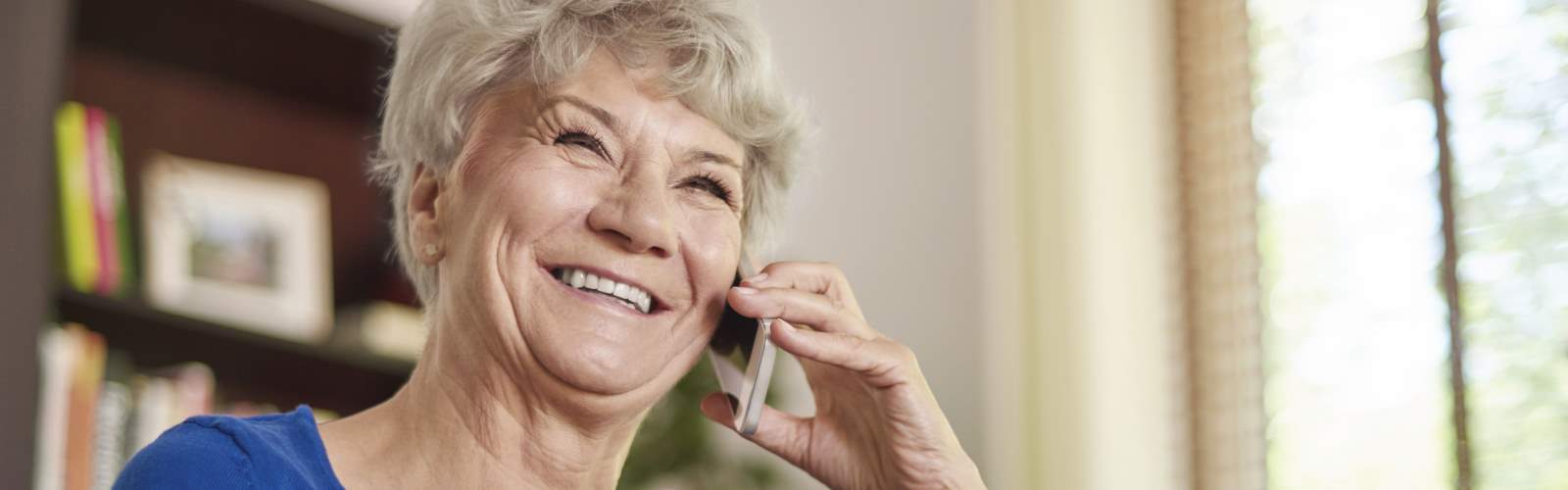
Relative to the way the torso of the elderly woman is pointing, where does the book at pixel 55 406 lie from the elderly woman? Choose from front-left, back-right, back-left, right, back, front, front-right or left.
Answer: back

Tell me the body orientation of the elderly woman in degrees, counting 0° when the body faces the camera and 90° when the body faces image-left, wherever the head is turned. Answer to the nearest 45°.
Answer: approximately 315°

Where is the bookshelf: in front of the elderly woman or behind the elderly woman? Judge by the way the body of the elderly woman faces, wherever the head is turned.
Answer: behind

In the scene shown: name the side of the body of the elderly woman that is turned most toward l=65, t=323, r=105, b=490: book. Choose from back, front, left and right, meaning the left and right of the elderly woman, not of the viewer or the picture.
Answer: back

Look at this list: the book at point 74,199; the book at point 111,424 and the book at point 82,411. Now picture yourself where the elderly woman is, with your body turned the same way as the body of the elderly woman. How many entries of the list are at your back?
3

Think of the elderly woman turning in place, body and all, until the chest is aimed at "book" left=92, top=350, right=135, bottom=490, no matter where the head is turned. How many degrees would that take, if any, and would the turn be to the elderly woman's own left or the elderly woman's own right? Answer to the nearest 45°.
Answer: approximately 180°

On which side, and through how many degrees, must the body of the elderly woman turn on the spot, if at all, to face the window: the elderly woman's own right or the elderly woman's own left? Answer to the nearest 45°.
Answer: approximately 90° to the elderly woman's own left

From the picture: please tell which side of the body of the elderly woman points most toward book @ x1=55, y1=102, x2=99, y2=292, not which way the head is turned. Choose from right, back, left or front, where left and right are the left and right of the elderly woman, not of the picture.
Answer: back
